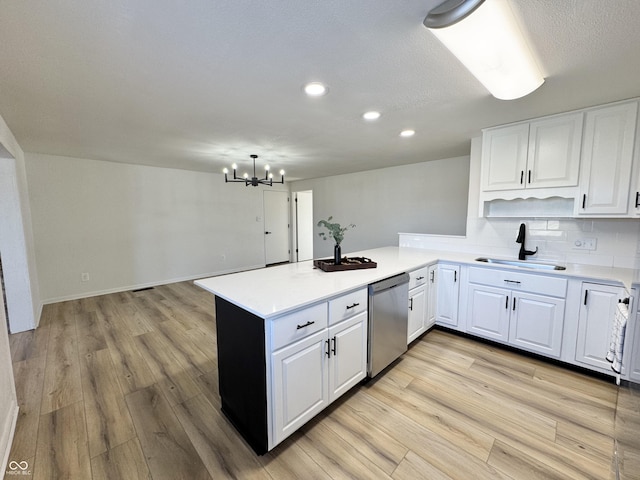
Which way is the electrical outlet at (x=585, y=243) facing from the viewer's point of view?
toward the camera

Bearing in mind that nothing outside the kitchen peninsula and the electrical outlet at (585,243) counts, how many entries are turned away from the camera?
0

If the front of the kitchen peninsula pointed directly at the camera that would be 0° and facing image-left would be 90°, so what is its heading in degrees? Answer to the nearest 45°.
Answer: approximately 315°

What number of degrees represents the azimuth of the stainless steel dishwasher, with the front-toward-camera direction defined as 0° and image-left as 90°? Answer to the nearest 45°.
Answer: approximately 315°

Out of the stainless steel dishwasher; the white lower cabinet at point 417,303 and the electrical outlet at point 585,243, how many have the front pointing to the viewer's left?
0

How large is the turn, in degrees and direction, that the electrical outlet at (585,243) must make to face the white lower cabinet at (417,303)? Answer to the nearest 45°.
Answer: approximately 45° to its right

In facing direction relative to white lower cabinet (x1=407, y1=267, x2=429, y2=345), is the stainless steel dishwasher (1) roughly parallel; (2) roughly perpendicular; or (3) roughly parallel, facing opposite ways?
roughly parallel

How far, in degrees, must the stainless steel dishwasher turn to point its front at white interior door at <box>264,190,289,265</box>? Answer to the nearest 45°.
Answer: approximately 180°

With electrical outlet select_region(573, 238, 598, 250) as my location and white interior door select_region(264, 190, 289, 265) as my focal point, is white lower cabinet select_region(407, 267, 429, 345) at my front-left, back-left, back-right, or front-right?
front-left

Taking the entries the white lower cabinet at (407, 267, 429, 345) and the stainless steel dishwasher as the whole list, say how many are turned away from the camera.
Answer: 0
